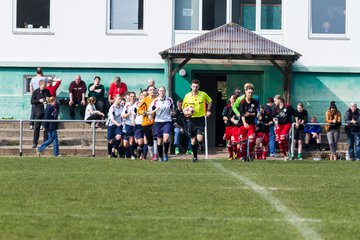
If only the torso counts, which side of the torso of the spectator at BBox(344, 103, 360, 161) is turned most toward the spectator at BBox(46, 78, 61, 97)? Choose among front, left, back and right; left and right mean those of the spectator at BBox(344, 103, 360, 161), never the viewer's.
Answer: right

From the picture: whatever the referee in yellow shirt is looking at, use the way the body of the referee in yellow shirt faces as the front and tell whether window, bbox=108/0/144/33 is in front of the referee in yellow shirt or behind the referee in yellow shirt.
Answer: behind

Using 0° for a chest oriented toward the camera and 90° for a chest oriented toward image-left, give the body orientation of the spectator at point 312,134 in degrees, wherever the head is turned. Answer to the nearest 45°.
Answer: approximately 0°

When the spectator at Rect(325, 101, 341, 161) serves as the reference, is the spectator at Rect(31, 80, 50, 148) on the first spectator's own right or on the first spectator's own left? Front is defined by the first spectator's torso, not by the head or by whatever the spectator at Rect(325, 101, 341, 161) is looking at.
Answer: on the first spectator's own right
